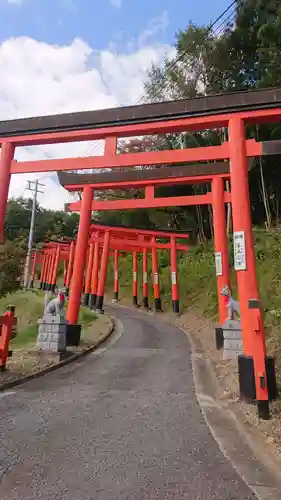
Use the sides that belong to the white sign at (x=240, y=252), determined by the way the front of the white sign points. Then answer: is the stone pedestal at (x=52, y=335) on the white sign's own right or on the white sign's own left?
on the white sign's own right

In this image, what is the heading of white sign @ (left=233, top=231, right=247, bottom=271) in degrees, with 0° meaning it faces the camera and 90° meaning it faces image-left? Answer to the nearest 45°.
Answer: approximately 0°
